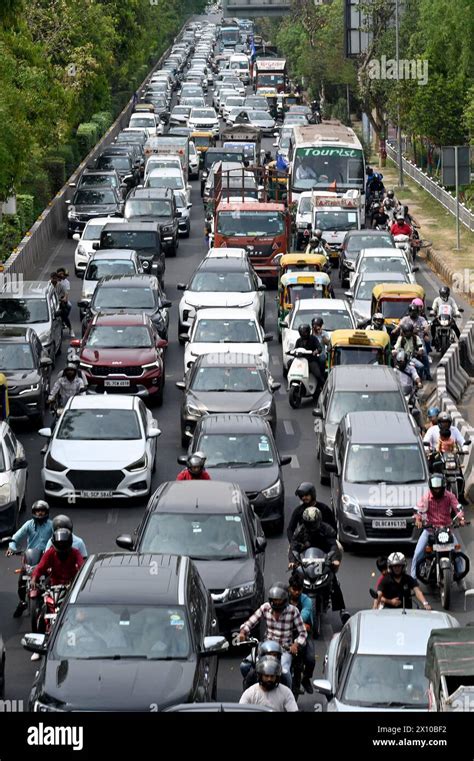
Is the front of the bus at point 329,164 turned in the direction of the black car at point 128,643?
yes

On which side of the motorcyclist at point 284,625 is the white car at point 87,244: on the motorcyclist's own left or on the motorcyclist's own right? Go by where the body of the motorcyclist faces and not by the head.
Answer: on the motorcyclist's own right

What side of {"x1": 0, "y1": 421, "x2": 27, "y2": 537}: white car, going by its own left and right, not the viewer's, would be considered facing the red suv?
back

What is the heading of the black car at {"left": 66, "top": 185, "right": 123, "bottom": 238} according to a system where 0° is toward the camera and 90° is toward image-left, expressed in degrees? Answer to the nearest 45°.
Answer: approximately 0°

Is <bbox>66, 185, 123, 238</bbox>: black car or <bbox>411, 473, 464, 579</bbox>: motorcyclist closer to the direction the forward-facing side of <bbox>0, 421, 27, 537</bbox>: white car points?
the motorcyclist

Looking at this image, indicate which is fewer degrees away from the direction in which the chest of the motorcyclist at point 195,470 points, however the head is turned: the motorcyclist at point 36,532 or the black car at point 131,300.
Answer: the motorcyclist

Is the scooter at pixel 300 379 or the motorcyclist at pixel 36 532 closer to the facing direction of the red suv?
the motorcyclist

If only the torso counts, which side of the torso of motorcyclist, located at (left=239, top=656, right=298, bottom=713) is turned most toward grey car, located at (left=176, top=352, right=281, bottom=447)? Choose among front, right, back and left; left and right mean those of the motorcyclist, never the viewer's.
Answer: back
